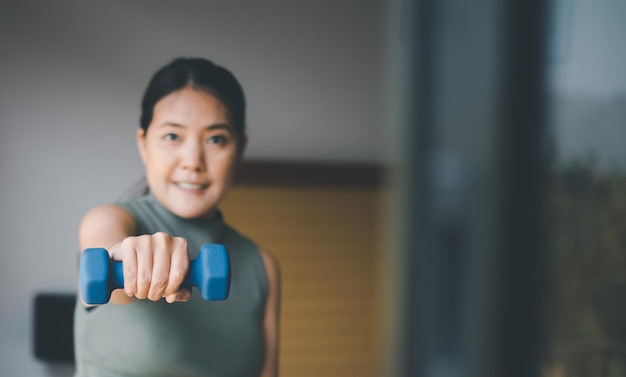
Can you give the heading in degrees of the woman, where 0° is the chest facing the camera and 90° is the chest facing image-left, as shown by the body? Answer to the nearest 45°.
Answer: approximately 0°

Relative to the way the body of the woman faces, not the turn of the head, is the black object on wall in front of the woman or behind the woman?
behind
